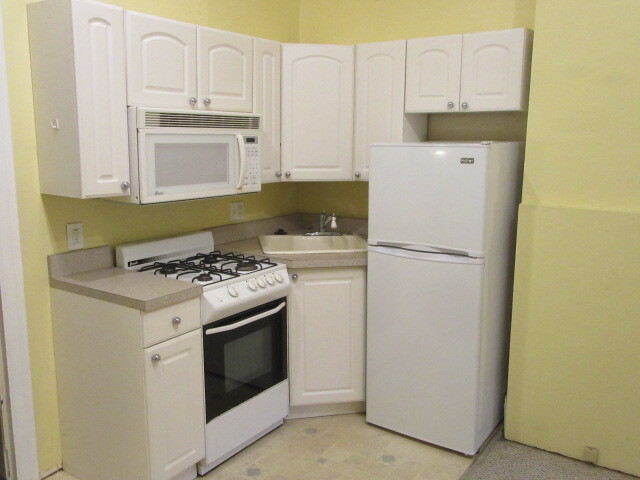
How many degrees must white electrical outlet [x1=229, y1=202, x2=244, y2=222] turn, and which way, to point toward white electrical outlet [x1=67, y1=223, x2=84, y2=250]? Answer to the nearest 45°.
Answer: approximately 90° to its right

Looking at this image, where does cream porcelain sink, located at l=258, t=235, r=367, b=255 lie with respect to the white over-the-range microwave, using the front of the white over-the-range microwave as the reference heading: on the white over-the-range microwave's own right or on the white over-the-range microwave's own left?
on the white over-the-range microwave's own left

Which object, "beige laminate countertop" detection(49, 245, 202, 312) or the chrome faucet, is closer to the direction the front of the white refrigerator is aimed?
the beige laminate countertop

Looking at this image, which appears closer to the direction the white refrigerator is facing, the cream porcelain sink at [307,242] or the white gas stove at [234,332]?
the white gas stove

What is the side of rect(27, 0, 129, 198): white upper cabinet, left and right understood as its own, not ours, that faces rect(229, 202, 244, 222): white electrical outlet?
left

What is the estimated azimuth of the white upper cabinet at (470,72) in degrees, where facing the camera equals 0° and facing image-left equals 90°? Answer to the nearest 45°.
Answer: approximately 45°
